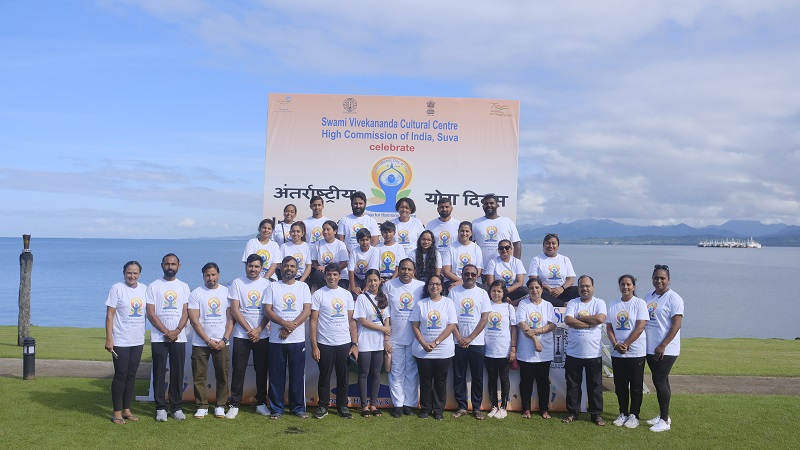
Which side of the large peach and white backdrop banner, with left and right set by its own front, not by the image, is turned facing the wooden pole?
right

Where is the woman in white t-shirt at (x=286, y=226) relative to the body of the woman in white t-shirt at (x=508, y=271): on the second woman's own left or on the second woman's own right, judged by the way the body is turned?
on the second woman's own right

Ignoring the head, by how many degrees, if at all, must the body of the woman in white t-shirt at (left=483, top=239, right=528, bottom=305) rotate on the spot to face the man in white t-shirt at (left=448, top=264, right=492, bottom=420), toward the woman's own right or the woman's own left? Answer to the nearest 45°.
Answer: approximately 45° to the woman's own right

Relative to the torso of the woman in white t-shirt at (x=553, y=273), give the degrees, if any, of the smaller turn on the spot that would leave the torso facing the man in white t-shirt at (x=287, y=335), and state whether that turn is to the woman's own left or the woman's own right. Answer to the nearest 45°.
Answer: approximately 45° to the woman's own right

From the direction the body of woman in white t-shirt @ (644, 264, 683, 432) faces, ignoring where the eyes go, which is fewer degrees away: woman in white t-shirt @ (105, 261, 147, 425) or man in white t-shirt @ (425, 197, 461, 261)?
the woman in white t-shirt

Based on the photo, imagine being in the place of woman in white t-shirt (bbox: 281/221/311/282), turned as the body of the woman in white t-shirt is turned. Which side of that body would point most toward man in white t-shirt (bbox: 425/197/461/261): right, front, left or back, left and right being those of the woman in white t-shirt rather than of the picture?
left

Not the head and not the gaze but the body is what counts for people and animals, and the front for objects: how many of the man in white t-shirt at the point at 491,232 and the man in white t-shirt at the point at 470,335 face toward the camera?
2

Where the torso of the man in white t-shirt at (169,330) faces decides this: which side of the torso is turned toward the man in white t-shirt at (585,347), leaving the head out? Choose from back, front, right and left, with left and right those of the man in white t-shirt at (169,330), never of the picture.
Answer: left

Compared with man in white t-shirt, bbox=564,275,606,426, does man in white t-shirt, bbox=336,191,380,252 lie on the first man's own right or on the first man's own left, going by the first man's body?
on the first man's own right
